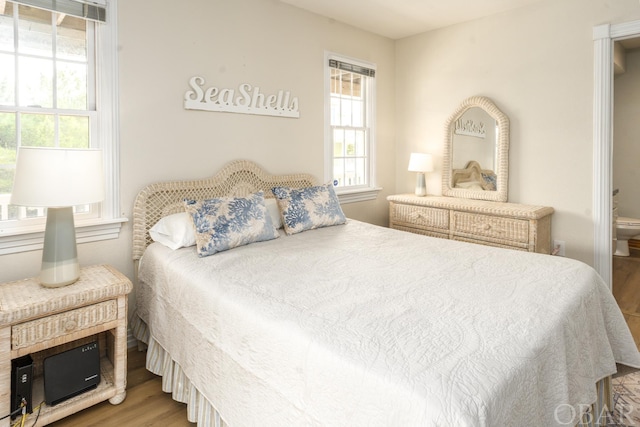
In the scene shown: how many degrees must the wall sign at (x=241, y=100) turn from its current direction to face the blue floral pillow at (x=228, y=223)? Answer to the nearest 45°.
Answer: approximately 45° to its right

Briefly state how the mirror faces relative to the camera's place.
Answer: facing the viewer and to the left of the viewer

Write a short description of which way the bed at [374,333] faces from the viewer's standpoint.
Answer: facing the viewer and to the right of the viewer

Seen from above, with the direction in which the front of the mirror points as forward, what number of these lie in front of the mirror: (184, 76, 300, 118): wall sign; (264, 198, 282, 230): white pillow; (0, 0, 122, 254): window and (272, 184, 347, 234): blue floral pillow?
4

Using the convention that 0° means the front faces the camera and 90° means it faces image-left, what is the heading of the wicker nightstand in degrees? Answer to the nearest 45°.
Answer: approximately 315°

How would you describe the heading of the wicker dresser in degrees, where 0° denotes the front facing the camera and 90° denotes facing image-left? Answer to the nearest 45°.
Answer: approximately 45°

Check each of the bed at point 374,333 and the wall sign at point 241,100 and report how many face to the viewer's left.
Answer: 0

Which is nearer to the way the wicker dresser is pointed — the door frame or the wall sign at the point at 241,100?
the wall sign

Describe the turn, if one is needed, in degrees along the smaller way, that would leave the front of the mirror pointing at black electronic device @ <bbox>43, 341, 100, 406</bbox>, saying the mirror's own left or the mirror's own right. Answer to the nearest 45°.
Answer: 0° — it already faces it
